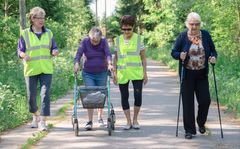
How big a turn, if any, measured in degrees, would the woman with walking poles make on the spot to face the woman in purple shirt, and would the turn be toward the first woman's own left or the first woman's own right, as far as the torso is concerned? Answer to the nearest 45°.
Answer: approximately 90° to the first woman's own right

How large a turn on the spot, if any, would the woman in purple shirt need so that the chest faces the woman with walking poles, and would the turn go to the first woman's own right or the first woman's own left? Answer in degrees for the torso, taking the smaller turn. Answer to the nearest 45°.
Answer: approximately 45° to the first woman's own left

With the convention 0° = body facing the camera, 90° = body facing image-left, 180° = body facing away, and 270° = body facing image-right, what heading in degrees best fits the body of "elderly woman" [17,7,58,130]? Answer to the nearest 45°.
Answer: approximately 0°

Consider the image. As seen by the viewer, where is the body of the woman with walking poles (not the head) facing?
toward the camera

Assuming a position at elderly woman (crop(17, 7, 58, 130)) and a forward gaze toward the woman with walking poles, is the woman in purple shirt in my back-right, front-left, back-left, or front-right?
front-left

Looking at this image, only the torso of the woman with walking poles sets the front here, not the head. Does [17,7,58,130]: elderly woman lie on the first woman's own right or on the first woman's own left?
on the first woman's own right

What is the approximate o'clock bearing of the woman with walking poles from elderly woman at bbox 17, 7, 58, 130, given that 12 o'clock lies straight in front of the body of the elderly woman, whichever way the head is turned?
The woman with walking poles is roughly at 10 o'clock from the elderly woman.

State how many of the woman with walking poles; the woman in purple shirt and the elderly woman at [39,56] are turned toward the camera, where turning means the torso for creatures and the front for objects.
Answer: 3
